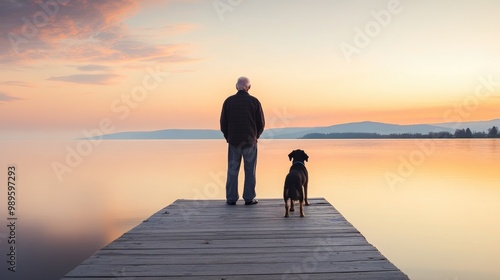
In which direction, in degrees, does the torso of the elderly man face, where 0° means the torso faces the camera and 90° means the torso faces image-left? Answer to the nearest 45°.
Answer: approximately 180°
